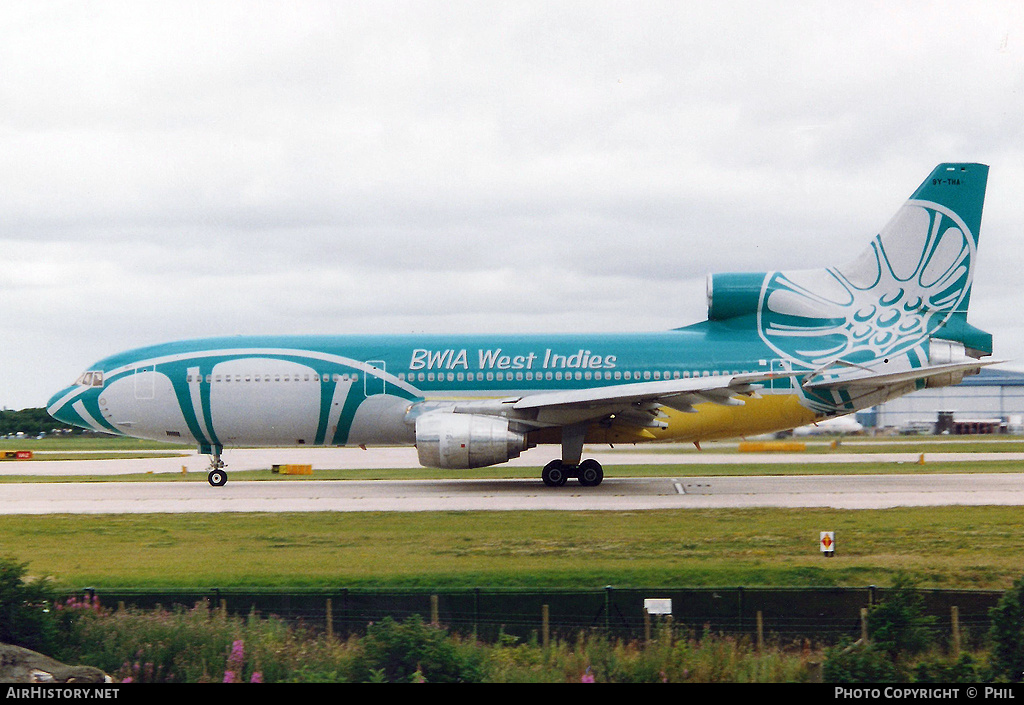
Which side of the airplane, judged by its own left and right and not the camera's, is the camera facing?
left

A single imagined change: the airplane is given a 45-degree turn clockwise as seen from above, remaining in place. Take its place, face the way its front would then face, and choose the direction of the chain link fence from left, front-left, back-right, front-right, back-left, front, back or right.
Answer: back-left
